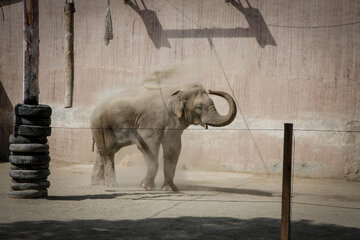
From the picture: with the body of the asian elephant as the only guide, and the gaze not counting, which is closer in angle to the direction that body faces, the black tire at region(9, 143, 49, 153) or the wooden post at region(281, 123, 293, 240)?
the wooden post

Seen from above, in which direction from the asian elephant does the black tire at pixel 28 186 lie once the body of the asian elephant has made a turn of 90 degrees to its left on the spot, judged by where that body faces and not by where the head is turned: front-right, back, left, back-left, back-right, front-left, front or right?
back-left

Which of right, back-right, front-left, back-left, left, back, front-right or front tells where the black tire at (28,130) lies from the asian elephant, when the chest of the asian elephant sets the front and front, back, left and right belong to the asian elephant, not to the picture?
back-right

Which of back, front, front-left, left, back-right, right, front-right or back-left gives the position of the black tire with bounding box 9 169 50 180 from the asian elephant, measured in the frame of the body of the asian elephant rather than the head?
back-right

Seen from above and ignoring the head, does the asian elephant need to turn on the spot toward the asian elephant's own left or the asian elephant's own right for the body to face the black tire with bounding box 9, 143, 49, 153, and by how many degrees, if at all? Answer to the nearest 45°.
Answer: approximately 135° to the asian elephant's own right

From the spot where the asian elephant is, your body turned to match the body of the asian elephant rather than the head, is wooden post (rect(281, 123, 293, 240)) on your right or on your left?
on your right

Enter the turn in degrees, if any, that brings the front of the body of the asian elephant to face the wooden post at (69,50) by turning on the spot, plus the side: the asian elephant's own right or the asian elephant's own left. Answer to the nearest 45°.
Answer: approximately 180°

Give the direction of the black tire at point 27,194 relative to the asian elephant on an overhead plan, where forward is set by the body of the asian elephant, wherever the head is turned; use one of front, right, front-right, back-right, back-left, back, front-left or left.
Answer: back-right

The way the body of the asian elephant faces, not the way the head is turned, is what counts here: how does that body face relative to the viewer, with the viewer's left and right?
facing to the right of the viewer

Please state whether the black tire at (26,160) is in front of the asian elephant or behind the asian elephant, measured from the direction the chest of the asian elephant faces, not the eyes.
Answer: behind
